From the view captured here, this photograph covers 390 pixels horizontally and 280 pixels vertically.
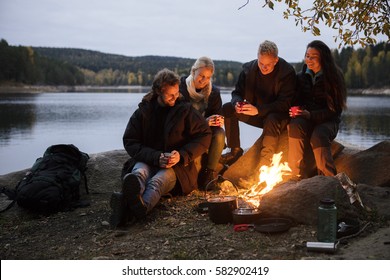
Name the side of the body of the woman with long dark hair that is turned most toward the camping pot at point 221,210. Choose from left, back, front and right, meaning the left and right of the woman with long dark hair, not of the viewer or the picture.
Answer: front

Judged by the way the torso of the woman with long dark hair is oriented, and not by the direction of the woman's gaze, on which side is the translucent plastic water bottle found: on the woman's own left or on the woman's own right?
on the woman's own left

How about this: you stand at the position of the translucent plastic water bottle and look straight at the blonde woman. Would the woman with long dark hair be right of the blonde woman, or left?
right

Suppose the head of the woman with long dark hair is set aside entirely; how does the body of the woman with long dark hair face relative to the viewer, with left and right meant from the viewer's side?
facing the viewer and to the left of the viewer

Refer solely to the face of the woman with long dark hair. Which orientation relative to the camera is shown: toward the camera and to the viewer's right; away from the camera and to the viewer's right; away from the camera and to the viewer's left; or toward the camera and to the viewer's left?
toward the camera and to the viewer's left

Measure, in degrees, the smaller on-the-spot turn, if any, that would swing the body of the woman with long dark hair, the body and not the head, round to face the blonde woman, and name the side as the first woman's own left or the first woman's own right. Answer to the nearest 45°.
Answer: approximately 45° to the first woman's own right

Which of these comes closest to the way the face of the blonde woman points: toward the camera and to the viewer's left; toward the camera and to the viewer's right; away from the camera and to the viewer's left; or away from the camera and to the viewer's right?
toward the camera and to the viewer's right

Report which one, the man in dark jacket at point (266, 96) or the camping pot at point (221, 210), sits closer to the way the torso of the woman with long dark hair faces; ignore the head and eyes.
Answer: the camping pot

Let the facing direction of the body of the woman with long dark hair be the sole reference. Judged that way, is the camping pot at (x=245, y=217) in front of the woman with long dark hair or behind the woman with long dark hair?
in front

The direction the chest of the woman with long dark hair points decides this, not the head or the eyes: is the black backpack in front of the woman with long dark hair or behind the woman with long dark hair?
in front
